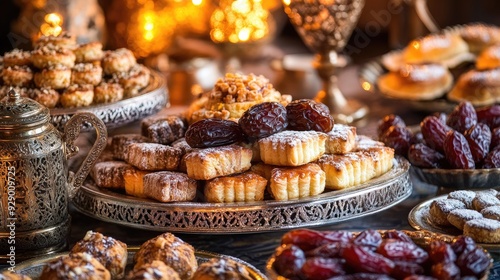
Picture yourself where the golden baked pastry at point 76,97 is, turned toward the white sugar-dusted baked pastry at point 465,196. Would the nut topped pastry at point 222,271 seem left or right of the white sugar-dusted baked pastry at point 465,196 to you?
right

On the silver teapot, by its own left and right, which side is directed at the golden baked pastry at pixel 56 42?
right

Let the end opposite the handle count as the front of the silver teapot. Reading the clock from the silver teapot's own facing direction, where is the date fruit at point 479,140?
The date fruit is roughly at 6 o'clock from the silver teapot.

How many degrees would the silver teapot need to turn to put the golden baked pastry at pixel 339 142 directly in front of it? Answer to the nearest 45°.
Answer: approximately 180°

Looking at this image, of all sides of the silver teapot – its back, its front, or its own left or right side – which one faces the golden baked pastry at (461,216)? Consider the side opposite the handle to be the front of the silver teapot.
back

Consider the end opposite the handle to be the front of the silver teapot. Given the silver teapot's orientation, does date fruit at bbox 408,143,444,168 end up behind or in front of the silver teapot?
behind

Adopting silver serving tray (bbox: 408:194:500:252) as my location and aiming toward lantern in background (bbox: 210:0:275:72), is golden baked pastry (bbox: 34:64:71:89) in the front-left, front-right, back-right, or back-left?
front-left

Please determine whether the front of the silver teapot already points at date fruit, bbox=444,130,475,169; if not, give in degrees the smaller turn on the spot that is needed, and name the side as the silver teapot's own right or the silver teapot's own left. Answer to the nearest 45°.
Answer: approximately 180°

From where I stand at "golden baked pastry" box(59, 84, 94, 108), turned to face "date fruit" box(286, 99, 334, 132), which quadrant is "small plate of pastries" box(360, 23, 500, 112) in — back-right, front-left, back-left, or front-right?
front-left

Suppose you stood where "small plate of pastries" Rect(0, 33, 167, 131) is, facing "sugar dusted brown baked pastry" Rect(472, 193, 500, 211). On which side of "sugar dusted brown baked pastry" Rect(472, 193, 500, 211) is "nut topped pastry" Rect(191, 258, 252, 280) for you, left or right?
right

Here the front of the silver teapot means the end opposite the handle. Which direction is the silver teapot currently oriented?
to the viewer's left

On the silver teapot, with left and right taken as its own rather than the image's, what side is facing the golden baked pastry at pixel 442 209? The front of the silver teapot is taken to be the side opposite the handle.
back

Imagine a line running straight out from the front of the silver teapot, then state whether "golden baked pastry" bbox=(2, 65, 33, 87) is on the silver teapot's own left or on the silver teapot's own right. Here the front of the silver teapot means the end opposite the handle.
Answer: on the silver teapot's own right

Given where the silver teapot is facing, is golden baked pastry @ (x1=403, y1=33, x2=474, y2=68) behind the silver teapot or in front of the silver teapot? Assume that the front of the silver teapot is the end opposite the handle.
behind

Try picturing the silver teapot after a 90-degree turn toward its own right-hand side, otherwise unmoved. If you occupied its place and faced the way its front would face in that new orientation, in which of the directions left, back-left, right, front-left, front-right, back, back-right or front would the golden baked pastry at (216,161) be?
right

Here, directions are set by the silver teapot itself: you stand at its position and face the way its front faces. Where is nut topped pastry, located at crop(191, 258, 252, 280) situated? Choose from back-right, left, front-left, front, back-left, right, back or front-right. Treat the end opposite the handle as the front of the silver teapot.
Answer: back-left
